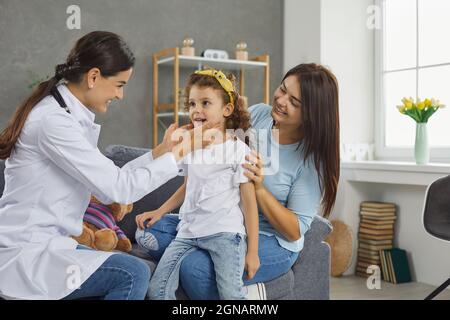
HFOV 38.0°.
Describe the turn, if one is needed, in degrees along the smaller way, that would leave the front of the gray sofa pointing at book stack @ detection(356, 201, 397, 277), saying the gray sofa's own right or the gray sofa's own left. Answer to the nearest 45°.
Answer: approximately 135° to the gray sofa's own left

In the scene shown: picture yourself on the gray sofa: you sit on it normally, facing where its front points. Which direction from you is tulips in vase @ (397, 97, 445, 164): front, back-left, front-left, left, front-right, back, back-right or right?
back-left

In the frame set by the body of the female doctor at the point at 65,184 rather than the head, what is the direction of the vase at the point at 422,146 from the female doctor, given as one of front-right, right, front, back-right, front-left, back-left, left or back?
front-left

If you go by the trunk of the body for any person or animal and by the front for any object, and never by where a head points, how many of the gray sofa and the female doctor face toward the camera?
1

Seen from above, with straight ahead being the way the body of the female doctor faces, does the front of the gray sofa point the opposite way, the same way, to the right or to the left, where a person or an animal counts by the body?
to the right

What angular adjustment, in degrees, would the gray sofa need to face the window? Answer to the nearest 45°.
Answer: approximately 135° to its left

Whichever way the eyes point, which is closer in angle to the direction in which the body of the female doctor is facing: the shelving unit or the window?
the window

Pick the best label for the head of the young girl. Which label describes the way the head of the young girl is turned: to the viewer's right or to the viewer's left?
to the viewer's left

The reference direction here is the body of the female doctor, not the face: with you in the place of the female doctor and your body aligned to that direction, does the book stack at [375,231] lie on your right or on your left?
on your left

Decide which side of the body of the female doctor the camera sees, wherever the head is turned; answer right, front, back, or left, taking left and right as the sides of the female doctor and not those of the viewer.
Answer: right

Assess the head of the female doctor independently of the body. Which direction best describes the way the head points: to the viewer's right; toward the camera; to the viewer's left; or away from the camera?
to the viewer's right

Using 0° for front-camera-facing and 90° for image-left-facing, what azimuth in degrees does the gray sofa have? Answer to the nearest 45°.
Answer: approximately 0°

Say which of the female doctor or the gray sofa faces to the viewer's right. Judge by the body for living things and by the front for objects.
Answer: the female doctor

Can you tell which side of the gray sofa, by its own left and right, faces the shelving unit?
back
